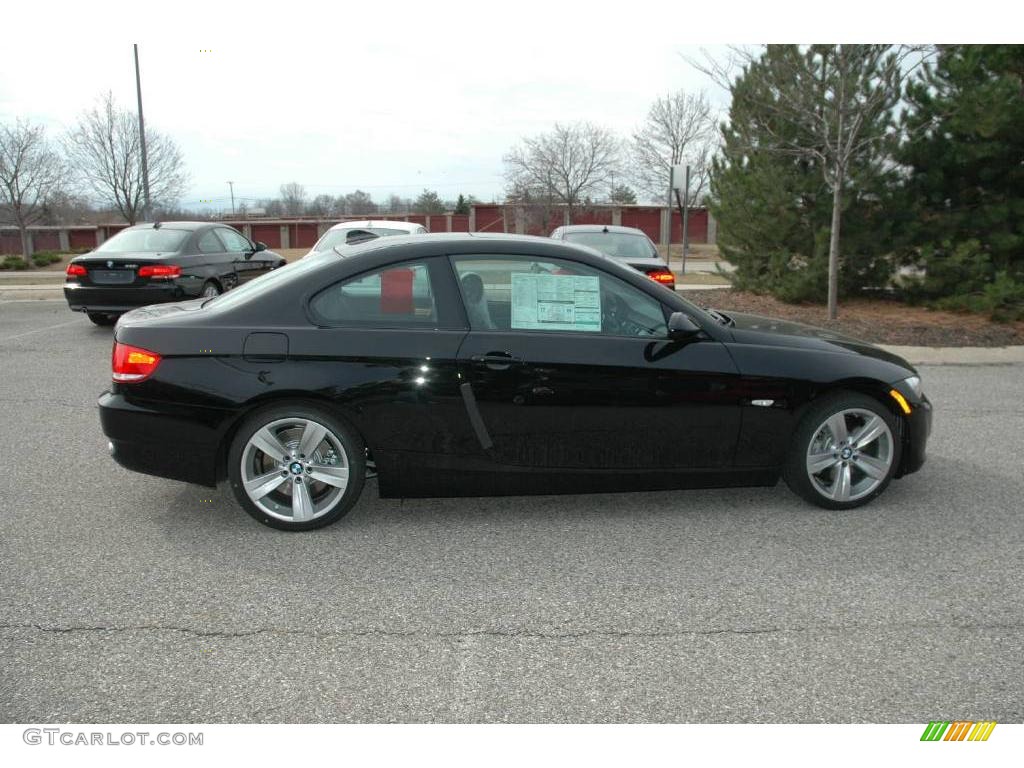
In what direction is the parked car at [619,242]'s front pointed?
away from the camera

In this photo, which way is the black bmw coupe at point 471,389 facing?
to the viewer's right

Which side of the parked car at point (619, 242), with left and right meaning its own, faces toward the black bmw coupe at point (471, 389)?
back

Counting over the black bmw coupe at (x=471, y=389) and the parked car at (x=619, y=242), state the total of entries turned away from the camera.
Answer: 1

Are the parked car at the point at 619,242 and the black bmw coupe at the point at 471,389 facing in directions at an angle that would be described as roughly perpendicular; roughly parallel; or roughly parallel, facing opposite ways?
roughly perpendicular

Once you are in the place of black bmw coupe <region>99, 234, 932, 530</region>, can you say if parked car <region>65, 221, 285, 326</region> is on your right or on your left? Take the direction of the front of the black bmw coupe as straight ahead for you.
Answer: on your left

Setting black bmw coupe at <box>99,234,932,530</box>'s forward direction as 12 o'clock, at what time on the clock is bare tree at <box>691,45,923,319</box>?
The bare tree is roughly at 10 o'clock from the black bmw coupe.

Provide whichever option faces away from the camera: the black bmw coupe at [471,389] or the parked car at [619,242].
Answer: the parked car

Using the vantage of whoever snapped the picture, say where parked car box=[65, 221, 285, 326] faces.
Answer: facing away from the viewer and to the right of the viewer

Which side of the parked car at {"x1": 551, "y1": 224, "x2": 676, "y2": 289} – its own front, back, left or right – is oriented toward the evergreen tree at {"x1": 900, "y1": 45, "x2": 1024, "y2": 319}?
right

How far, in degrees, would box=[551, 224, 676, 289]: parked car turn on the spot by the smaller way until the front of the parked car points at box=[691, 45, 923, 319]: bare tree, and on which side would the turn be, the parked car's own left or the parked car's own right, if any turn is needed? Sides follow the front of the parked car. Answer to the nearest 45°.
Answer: approximately 90° to the parked car's own right

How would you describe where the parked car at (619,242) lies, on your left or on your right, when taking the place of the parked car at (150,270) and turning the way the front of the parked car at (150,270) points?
on your right
